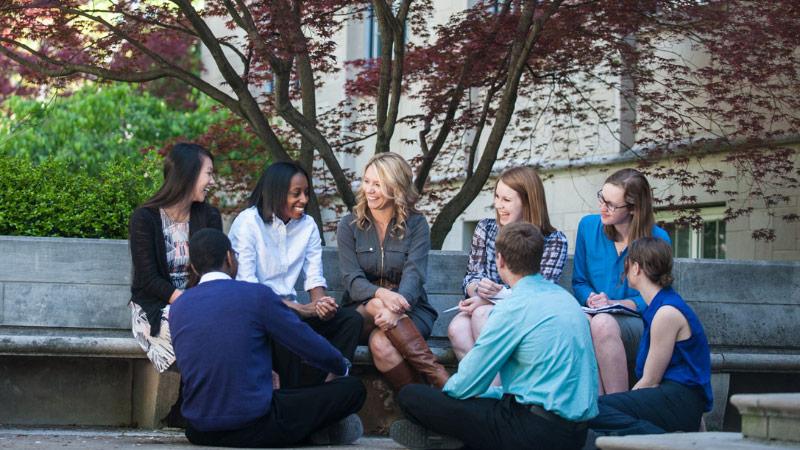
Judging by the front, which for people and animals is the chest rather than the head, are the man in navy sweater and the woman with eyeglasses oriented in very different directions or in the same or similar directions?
very different directions

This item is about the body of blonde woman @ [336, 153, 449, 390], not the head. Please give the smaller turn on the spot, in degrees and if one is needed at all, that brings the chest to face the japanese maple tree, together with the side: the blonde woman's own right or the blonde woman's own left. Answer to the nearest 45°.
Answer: approximately 180°

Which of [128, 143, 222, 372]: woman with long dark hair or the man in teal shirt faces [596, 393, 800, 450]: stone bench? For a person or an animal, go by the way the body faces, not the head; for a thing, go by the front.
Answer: the woman with long dark hair

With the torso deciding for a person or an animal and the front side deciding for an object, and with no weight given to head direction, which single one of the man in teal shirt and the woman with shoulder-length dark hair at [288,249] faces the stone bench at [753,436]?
the woman with shoulder-length dark hair

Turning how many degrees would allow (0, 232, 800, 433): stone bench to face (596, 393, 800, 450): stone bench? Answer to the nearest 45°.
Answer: approximately 45° to its left

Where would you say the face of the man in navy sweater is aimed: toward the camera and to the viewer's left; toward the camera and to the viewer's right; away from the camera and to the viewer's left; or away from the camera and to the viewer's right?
away from the camera and to the viewer's right

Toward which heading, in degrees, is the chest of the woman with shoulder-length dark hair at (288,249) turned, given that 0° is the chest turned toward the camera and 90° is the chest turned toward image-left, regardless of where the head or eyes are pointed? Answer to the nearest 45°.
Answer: approximately 315°

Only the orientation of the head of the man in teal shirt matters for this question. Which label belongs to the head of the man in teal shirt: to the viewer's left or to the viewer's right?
to the viewer's left

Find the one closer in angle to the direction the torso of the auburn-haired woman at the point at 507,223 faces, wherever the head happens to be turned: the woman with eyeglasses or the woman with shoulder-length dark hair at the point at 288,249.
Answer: the woman with shoulder-length dark hair

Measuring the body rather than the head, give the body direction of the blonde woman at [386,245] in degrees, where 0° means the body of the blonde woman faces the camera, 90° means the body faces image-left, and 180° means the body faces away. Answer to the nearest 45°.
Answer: approximately 0°
